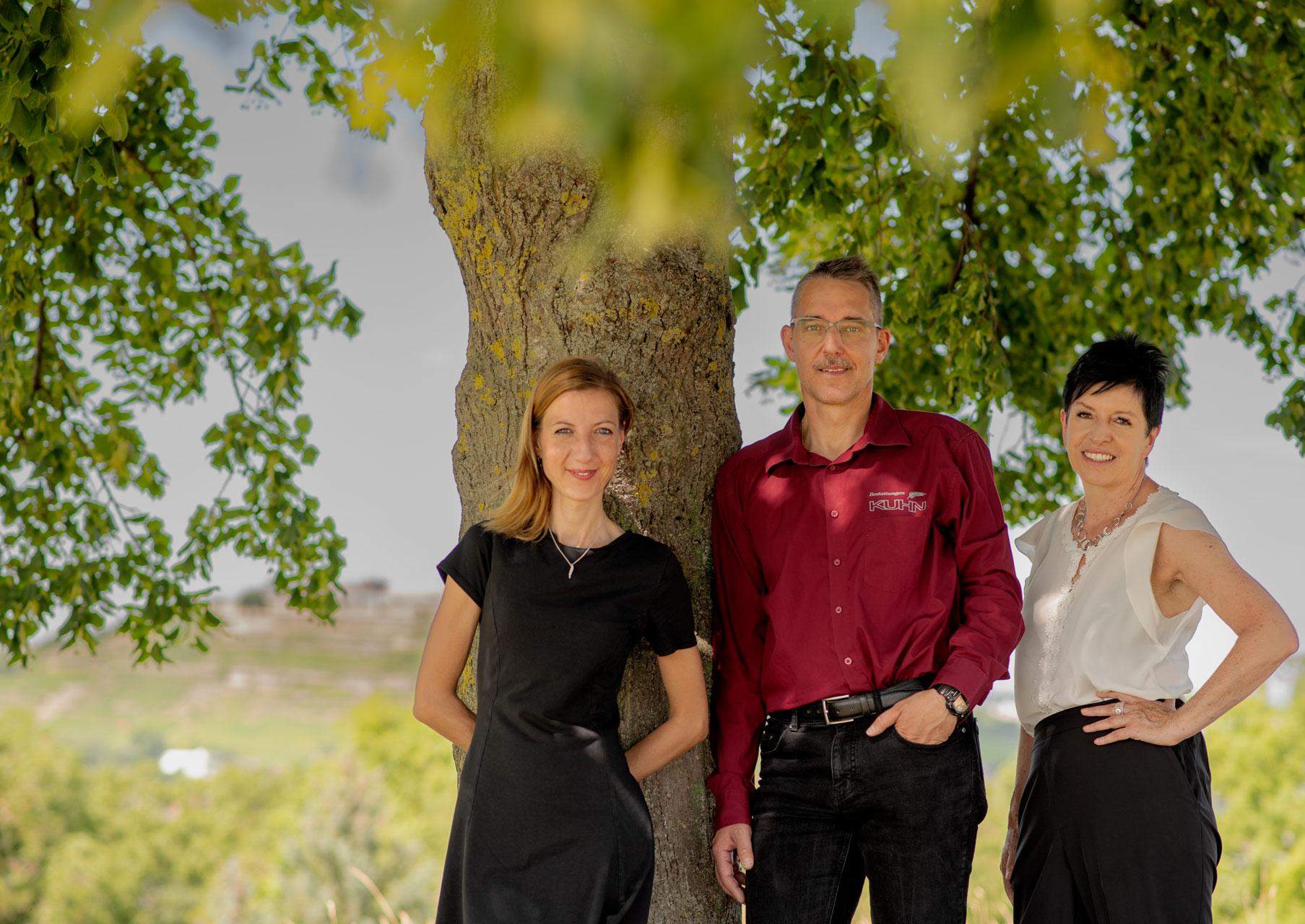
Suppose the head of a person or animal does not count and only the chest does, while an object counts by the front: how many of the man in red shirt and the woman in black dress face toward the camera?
2

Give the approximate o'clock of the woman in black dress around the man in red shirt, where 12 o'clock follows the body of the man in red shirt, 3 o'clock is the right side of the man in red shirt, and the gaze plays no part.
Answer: The woman in black dress is roughly at 2 o'clock from the man in red shirt.

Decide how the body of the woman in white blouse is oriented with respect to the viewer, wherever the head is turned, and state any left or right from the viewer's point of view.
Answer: facing the viewer and to the left of the viewer

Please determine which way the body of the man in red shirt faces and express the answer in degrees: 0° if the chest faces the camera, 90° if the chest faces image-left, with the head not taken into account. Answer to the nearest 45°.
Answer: approximately 0°

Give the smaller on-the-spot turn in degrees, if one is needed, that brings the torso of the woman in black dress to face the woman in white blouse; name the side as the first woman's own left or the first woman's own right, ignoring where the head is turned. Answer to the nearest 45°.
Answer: approximately 90° to the first woman's own left

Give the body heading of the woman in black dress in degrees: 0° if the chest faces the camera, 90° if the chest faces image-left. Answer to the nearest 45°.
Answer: approximately 0°
